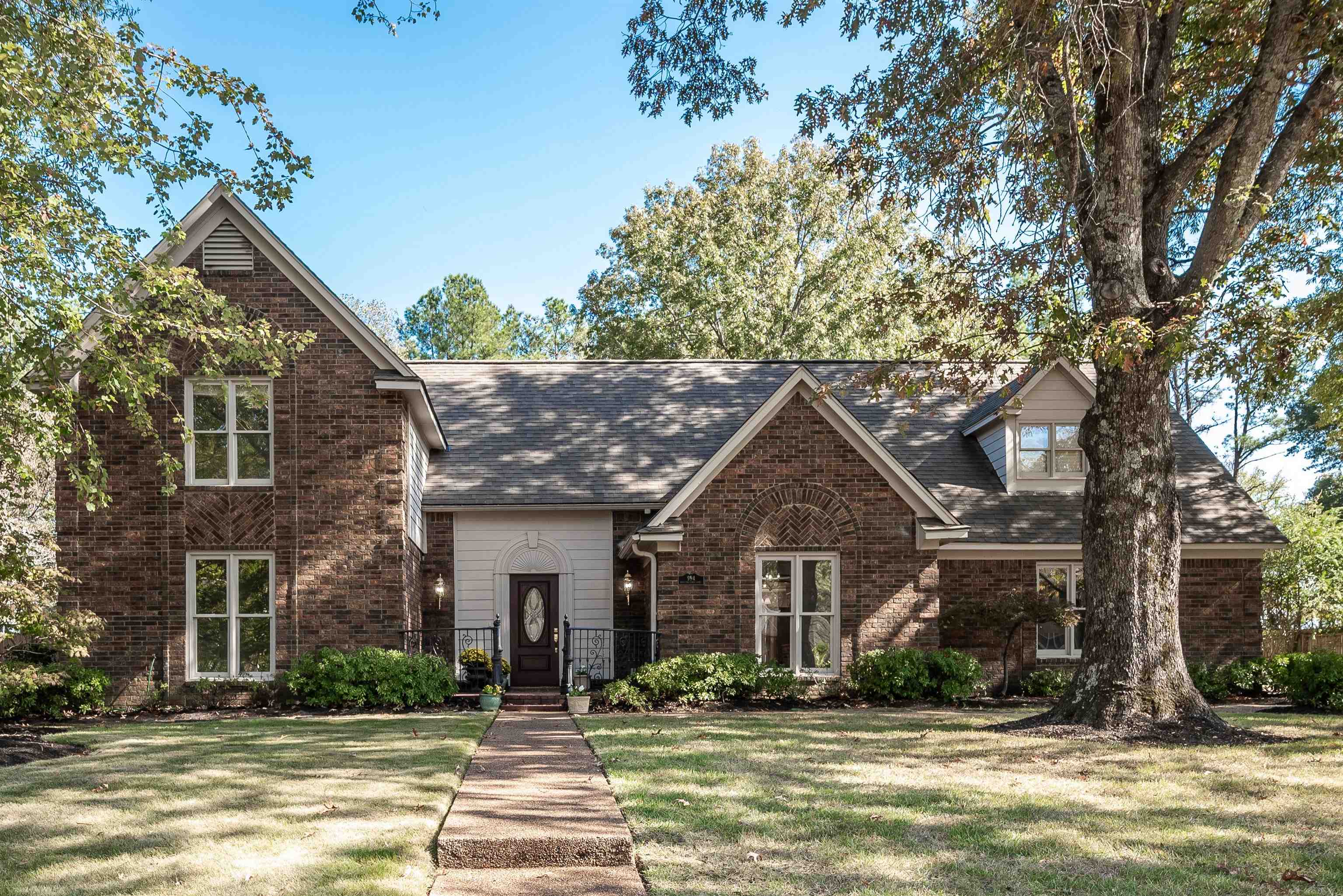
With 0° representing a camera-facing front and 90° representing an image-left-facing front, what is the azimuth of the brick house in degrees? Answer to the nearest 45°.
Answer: approximately 0°

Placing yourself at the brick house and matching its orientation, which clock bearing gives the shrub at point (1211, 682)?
The shrub is roughly at 9 o'clock from the brick house.

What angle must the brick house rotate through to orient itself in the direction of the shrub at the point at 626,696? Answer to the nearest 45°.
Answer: approximately 45° to its left

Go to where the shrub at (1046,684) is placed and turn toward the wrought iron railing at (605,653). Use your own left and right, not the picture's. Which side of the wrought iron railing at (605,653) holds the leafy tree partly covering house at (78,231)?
left

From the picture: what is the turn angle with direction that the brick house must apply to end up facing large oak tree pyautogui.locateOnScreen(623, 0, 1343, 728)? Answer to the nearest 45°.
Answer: approximately 45° to its left

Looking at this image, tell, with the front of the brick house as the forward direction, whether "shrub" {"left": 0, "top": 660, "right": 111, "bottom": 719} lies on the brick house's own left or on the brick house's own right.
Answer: on the brick house's own right

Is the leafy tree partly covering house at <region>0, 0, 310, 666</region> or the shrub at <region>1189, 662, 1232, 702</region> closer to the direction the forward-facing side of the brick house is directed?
the leafy tree partly covering house
